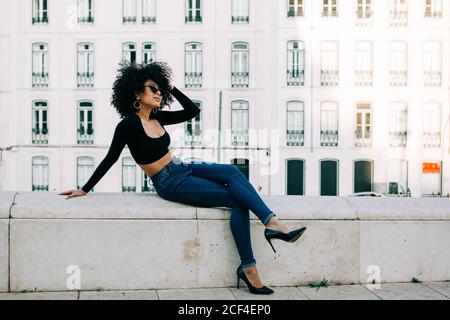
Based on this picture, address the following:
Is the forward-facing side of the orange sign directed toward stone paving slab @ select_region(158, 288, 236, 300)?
yes

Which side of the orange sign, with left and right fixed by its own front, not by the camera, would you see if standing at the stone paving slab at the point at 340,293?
front

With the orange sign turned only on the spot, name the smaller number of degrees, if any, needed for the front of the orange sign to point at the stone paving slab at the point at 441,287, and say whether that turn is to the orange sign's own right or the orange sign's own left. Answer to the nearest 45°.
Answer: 0° — it already faces it

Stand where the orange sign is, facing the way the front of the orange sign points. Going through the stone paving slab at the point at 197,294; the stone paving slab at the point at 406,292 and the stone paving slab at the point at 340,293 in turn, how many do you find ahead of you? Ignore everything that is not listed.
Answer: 3

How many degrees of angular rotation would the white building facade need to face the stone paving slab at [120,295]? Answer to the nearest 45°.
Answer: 0° — it already faces it

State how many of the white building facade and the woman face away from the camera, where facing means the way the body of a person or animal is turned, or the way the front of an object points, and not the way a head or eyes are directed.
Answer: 0

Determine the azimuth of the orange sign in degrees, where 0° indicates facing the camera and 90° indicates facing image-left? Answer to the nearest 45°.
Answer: approximately 0°

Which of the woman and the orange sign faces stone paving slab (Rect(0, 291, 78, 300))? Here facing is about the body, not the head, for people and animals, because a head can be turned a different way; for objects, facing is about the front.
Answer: the orange sign

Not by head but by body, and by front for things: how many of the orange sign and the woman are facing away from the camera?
0
